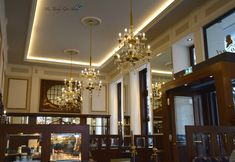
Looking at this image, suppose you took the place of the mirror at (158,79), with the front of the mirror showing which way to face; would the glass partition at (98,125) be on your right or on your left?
on your right

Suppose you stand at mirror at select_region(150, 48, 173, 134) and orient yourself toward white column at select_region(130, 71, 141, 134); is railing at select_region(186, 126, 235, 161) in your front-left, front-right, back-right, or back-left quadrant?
back-left

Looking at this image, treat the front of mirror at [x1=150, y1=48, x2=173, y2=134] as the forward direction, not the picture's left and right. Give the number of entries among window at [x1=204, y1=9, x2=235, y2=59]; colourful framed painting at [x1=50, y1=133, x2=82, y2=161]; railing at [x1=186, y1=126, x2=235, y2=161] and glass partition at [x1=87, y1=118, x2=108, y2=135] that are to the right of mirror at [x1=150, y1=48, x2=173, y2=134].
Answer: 1

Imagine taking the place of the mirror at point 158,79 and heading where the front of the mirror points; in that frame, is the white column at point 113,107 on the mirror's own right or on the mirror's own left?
on the mirror's own right

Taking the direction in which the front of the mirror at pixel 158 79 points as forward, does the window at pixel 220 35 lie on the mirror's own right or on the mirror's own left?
on the mirror's own left
